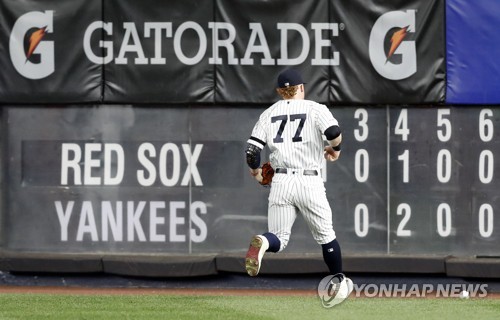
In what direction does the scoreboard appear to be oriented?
toward the camera

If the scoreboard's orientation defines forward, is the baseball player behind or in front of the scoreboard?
in front
